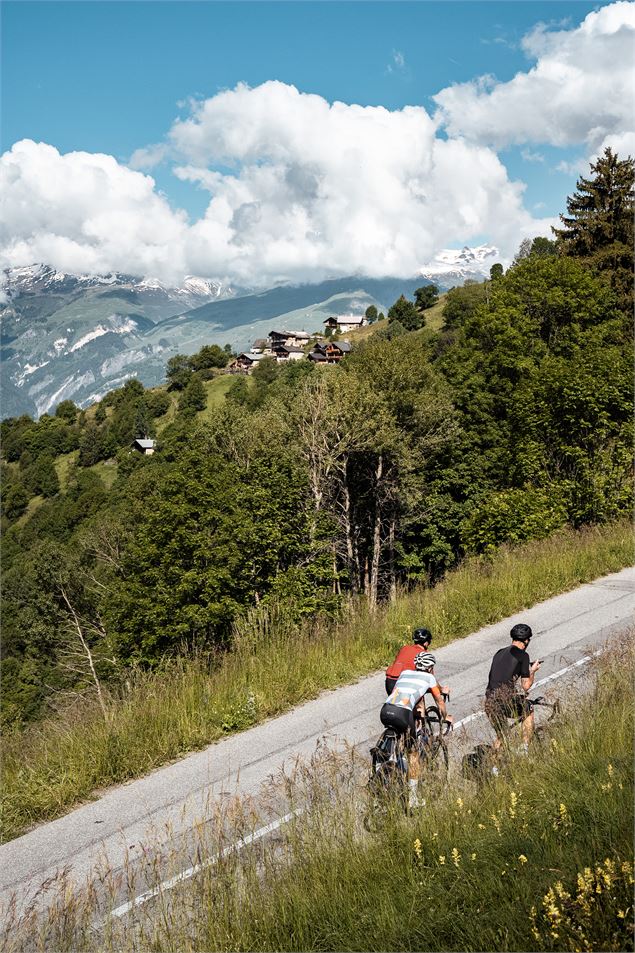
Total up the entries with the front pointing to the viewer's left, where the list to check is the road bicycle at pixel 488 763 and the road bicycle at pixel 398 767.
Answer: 0

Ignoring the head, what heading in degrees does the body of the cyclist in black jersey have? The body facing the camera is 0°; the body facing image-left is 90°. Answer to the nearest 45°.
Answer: approximately 225°

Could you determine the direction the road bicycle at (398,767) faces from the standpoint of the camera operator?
facing away from the viewer and to the right of the viewer

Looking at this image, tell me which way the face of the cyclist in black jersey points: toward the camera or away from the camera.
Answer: away from the camera

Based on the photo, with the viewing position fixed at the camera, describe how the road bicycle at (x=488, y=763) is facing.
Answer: facing away from the viewer and to the right of the viewer
